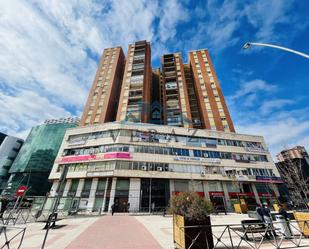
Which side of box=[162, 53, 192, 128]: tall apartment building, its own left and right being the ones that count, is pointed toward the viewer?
front

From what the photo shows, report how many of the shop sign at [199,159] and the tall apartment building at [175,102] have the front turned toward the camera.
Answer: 2

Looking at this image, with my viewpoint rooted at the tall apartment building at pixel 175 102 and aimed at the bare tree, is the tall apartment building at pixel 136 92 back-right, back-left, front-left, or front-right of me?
back-right

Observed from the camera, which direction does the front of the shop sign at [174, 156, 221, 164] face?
facing the viewer

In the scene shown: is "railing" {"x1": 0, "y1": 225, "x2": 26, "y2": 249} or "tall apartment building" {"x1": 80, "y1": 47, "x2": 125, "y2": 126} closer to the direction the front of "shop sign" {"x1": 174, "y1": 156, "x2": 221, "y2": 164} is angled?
the railing

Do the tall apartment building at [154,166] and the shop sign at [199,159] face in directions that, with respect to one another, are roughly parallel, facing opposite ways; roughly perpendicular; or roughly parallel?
roughly parallel

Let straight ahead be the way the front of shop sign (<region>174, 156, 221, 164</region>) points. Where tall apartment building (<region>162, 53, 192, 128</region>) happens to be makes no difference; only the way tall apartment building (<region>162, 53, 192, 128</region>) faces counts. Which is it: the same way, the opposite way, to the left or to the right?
the same way
